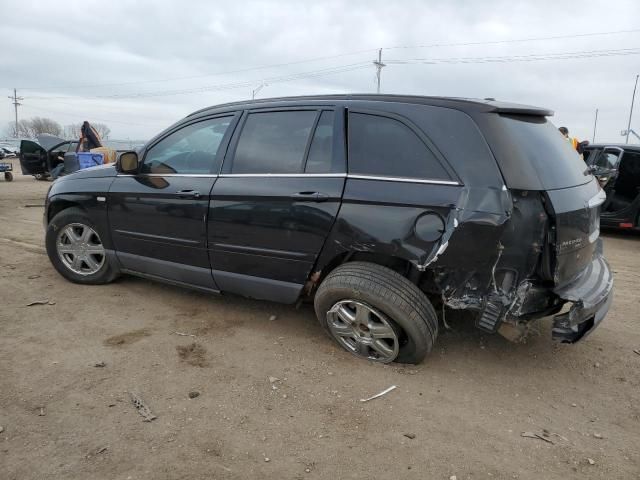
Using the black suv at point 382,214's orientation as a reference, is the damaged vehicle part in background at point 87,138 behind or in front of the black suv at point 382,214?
in front

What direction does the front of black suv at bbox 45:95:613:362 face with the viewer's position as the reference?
facing away from the viewer and to the left of the viewer

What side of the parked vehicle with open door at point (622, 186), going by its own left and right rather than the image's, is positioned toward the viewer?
left

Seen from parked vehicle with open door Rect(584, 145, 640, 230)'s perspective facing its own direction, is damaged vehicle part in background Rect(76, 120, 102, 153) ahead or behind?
ahead

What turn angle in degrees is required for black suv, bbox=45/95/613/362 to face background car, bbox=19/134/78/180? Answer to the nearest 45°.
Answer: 0° — it already faces it

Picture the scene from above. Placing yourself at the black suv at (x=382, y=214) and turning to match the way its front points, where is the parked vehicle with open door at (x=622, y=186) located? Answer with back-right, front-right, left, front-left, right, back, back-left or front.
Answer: right

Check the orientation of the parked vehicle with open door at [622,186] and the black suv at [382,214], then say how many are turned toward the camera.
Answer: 0

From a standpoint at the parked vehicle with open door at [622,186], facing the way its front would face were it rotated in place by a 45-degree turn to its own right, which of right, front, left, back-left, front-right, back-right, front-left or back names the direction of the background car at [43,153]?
front-left
